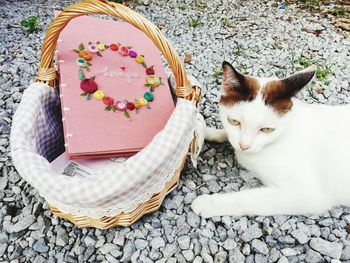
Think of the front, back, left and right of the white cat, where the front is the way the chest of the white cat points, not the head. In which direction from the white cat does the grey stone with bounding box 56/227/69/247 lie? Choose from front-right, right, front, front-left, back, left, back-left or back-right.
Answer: front-left

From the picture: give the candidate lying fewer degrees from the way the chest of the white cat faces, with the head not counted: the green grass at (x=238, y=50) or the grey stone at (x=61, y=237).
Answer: the grey stone

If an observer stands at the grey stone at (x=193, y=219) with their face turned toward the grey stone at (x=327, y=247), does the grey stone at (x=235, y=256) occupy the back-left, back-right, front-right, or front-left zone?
front-right

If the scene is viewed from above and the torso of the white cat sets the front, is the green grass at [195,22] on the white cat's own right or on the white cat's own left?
on the white cat's own right

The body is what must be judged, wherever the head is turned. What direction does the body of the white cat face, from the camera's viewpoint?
to the viewer's left

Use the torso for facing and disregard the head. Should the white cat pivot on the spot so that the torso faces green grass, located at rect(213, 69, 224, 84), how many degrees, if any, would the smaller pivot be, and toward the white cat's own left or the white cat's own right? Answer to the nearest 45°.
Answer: approximately 45° to the white cat's own right

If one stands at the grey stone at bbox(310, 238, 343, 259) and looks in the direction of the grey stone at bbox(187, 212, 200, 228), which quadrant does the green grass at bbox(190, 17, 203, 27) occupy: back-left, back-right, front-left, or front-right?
front-right

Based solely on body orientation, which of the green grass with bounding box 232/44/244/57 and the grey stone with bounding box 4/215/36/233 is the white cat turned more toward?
the grey stone

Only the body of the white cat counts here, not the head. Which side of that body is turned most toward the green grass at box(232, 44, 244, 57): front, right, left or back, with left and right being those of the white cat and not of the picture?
right

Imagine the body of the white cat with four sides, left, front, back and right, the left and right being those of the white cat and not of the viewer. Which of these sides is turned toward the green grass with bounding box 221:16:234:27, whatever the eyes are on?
right
